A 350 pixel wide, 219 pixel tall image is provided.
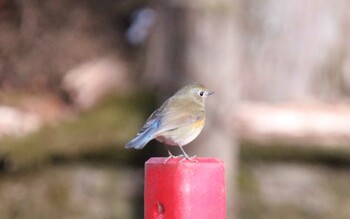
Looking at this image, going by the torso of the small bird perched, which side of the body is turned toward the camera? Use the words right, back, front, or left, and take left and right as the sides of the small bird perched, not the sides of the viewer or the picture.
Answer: right
